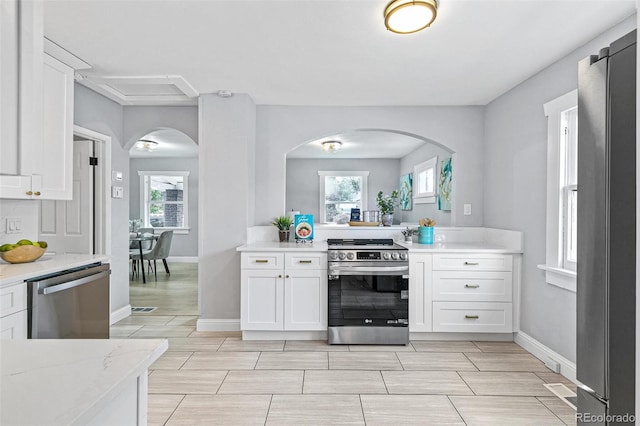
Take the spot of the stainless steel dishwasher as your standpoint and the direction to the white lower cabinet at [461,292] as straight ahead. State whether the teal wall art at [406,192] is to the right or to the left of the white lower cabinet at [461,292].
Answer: left

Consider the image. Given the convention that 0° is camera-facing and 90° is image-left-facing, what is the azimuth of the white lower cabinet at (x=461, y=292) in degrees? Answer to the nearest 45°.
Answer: approximately 0°

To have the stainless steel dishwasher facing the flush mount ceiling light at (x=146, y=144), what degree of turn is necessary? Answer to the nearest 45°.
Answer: approximately 135° to its left

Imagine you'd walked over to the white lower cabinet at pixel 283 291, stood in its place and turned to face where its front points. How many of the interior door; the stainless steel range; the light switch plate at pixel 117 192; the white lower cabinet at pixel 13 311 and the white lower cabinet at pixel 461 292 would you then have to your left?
2

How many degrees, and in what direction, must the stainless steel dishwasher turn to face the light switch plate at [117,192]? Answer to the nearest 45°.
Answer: approximately 135° to its left

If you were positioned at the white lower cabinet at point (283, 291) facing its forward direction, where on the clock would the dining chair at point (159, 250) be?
The dining chair is roughly at 5 o'clock from the white lower cabinet.

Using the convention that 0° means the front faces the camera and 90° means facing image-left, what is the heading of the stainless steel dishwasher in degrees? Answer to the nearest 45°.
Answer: approximately 315°

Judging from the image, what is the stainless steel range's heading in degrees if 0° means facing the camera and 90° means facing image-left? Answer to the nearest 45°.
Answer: approximately 0°

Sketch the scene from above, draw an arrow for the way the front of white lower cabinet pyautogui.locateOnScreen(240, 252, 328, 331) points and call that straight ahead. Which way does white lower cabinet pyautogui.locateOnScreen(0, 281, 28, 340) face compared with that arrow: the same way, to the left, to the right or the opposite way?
to the left
